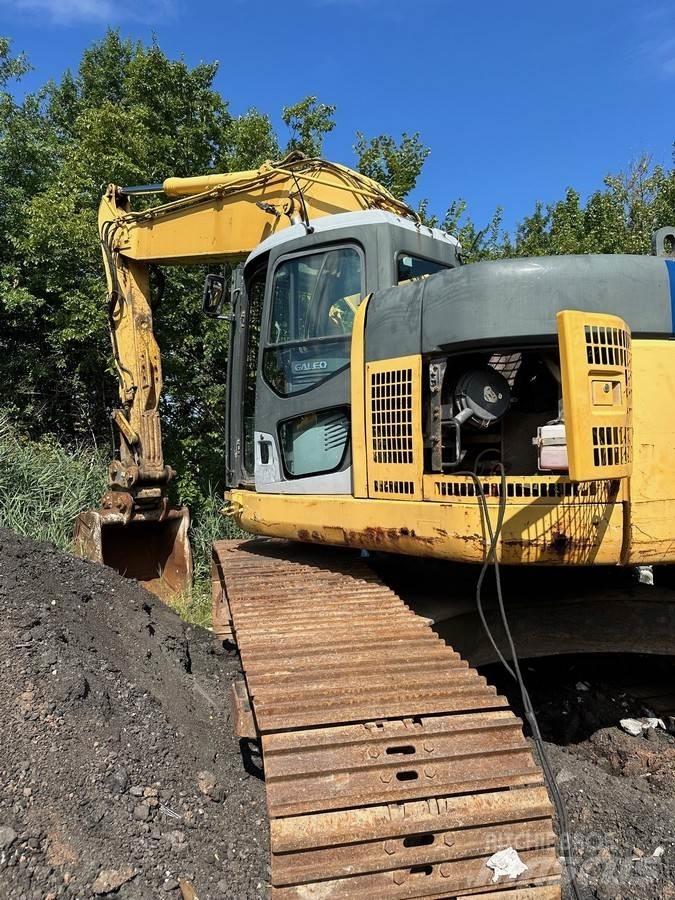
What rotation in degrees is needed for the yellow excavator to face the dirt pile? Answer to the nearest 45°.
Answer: approximately 45° to its left

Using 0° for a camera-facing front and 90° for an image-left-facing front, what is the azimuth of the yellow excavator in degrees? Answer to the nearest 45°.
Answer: approximately 135°
